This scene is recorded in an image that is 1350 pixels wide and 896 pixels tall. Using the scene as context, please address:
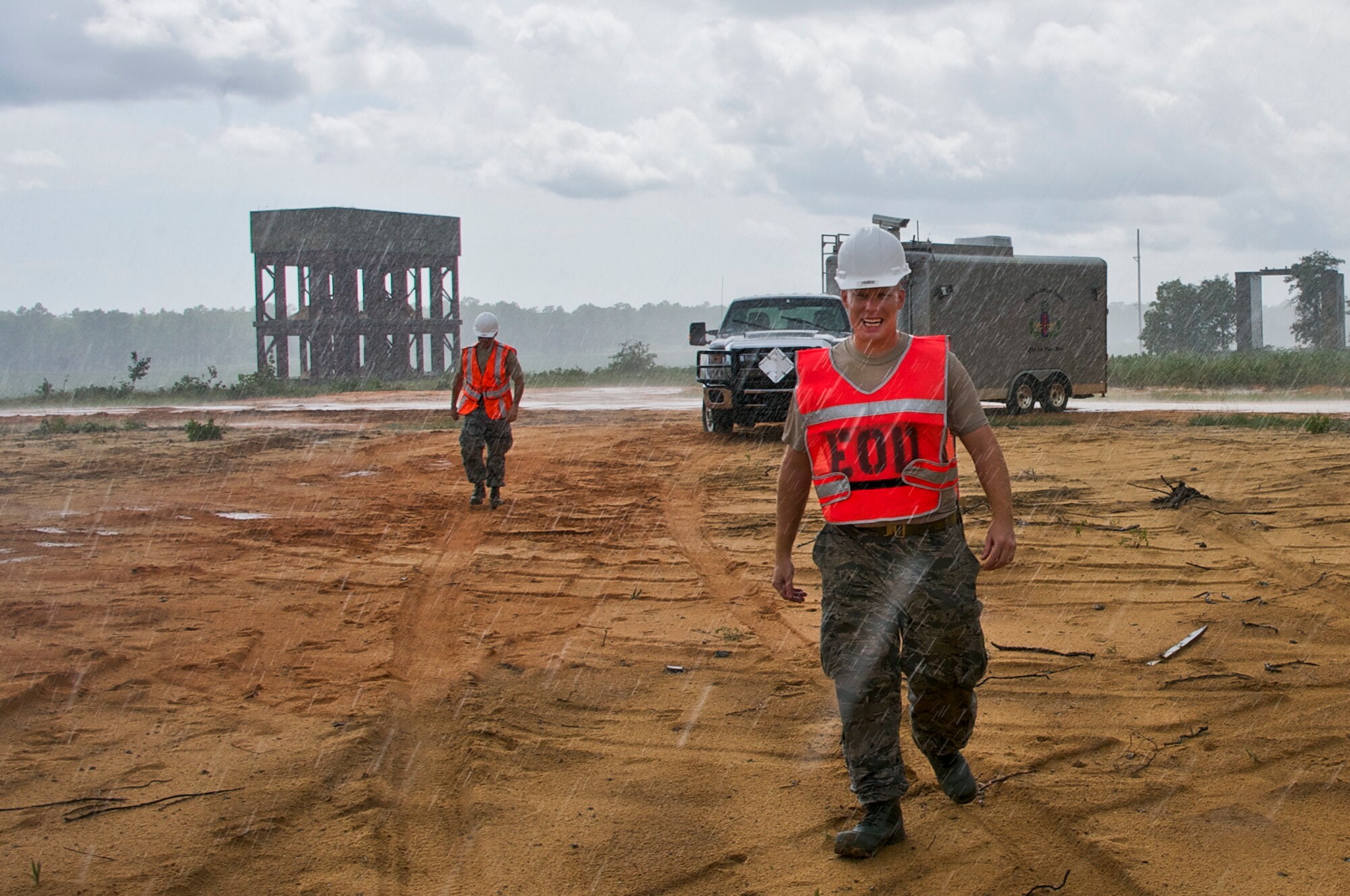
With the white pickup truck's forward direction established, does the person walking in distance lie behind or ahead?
ahead

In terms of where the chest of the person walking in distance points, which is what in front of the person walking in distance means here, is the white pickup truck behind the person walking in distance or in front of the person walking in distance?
behind

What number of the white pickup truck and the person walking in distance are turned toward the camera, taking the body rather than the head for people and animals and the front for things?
2

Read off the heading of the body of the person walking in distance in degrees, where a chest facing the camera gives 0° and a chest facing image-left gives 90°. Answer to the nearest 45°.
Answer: approximately 0°
